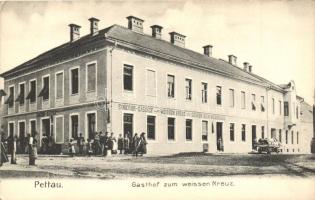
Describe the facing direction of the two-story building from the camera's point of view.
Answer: facing the viewer and to the right of the viewer
